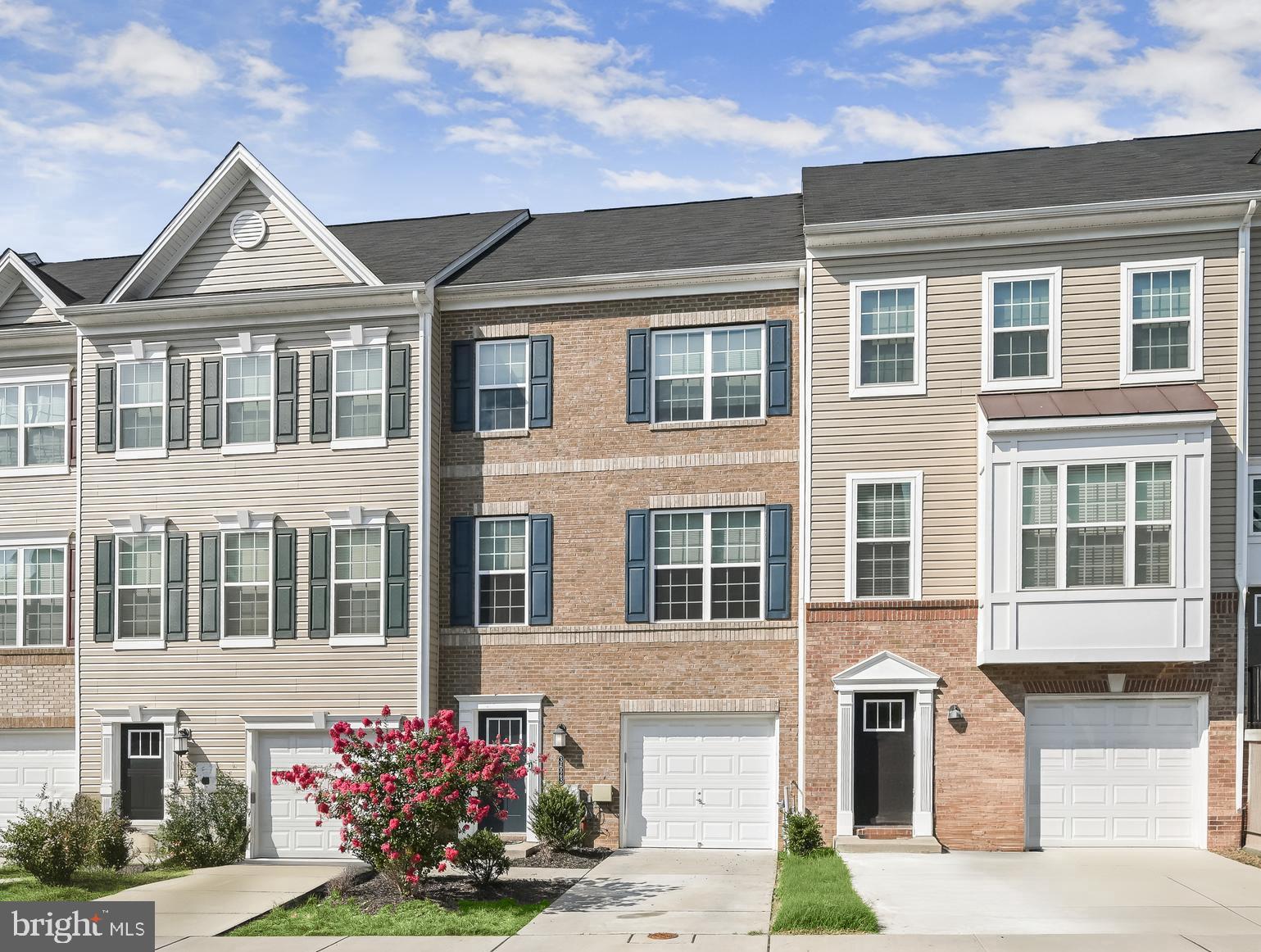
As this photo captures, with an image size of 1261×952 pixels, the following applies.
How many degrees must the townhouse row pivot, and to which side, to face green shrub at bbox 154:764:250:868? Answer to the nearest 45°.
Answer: approximately 90° to its right

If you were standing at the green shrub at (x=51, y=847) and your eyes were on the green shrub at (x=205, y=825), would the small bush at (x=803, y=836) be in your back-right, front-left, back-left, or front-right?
front-right

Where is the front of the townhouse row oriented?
toward the camera

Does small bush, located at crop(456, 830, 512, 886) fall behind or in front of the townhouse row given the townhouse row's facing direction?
in front

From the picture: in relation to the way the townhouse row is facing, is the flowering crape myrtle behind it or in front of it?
in front

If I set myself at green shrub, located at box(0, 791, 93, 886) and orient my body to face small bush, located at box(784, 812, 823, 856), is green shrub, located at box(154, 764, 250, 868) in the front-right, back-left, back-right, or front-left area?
front-left
